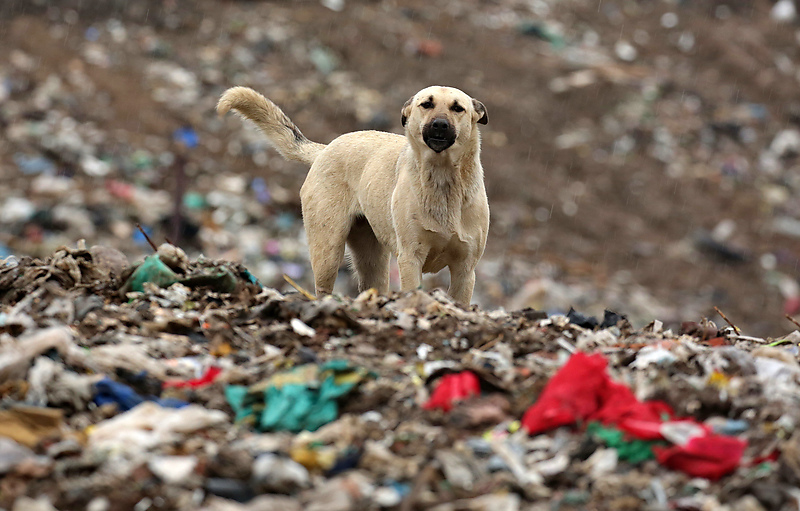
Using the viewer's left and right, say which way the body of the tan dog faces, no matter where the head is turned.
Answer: facing the viewer and to the right of the viewer

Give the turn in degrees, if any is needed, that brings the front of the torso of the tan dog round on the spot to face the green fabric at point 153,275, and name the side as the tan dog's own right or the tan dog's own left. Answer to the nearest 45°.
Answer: approximately 90° to the tan dog's own right

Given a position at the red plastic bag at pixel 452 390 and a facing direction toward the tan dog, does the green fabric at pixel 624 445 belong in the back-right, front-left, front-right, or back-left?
back-right

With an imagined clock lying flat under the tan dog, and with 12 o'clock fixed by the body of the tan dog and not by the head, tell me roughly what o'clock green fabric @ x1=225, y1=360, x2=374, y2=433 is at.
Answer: The green fabric is roughly at 2 o'clock from the tan dog.

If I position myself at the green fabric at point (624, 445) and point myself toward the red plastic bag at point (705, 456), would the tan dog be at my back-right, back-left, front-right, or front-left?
back-left

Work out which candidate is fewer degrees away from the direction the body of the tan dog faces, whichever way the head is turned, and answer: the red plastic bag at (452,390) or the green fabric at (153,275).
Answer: the red plastic bag

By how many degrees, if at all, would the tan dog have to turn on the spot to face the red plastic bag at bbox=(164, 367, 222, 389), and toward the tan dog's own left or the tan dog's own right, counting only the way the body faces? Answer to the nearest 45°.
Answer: approximately 45° to the tan dog's own right

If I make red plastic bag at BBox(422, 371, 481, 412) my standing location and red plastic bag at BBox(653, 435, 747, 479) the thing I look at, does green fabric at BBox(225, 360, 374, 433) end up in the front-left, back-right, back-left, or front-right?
back-right

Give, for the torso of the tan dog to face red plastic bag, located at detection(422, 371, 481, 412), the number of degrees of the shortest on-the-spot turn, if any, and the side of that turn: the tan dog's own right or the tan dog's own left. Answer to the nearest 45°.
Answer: approximately 45° to the tan dog's own right

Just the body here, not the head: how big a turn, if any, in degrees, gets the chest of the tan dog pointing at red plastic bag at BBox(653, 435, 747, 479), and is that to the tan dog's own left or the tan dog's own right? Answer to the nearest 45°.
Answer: approximately 45° to the tan dog's own right

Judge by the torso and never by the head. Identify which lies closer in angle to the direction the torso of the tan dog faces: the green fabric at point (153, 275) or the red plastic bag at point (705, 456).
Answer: the red plastic bag

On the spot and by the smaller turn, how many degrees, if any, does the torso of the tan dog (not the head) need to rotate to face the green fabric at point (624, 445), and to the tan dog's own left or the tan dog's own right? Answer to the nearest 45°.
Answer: approximately 45° to the tan dog's own right

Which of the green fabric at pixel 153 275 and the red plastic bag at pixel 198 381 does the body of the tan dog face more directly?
the red plastic bag
